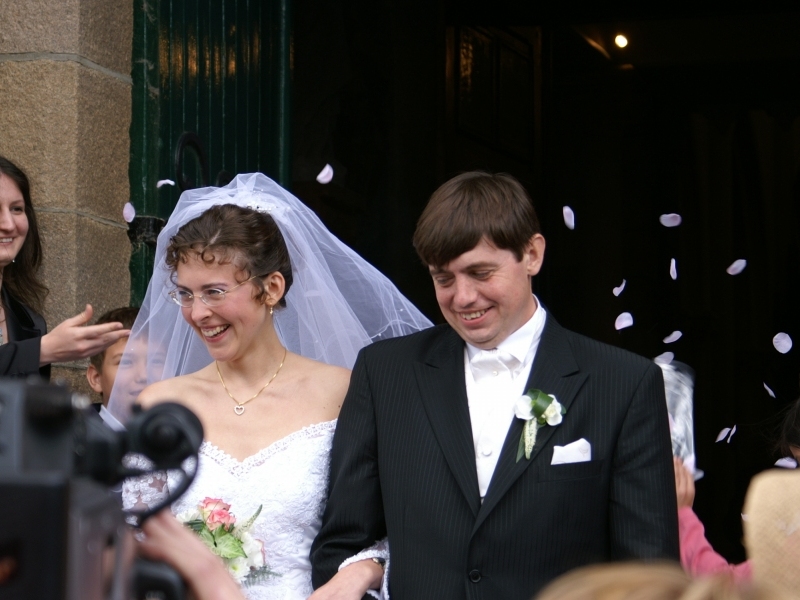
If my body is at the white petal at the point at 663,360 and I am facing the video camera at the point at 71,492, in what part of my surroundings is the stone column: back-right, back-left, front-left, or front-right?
front-right

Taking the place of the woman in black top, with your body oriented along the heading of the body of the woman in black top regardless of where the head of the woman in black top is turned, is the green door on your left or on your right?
on your left

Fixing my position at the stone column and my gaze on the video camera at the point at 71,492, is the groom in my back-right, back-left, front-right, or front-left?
front-left

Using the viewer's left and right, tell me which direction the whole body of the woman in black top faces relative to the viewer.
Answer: facing the viewer and to the right of the viewer

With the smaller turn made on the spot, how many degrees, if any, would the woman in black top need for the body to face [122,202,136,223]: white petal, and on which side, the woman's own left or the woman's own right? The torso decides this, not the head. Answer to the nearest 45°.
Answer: approximately 90° to the woman's own left

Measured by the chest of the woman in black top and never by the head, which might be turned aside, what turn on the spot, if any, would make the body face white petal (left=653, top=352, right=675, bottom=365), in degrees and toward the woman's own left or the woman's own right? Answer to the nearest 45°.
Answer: approximately 45° to the woman's own left

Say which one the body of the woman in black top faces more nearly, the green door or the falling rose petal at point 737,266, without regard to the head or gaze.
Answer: the falling rose petal

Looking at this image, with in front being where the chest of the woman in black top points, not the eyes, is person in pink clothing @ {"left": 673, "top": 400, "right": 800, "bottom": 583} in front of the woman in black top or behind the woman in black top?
in front

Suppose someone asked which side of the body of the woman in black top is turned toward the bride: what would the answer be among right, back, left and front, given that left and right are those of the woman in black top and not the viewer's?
front

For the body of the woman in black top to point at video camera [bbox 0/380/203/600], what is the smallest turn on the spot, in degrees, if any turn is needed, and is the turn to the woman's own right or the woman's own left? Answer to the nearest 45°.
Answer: approximately 45° to the woman's own right
